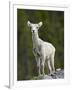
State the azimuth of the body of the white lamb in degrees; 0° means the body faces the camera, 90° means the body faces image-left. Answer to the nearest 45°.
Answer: approximately 45°
